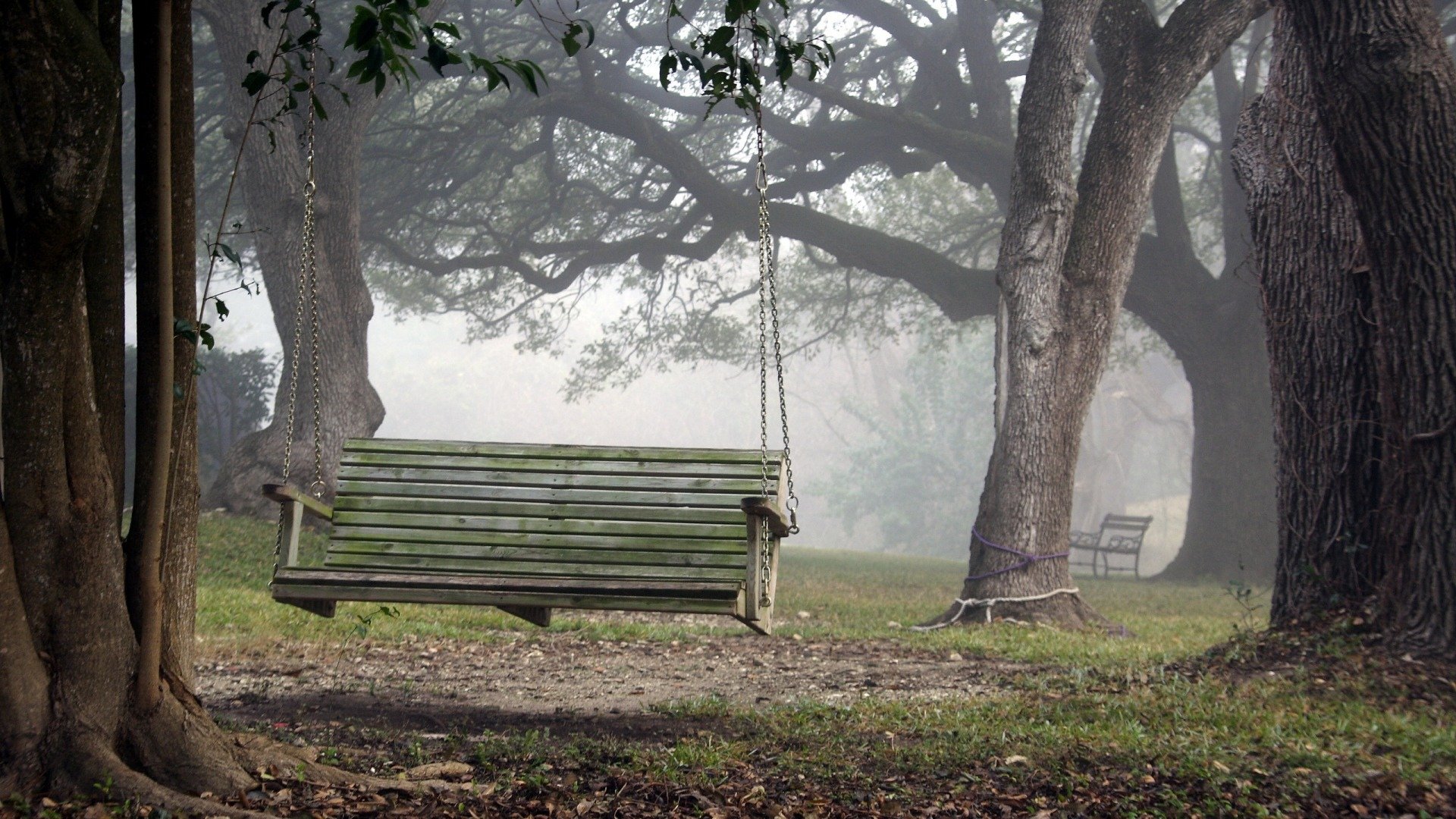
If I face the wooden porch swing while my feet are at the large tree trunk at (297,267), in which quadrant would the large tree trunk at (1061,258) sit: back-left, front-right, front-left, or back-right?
front-left

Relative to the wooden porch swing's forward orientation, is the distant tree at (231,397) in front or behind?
behind

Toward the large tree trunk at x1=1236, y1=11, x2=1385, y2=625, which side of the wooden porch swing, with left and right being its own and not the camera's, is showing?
left

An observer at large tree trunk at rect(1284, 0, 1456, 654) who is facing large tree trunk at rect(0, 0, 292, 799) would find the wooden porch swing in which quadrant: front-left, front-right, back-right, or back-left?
front-right

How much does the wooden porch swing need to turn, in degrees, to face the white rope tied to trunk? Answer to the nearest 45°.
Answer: approximately 135° to its left

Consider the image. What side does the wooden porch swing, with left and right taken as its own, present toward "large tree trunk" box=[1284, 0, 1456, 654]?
left

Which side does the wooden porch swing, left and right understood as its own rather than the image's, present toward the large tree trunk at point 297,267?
back

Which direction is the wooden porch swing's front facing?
toward the camera

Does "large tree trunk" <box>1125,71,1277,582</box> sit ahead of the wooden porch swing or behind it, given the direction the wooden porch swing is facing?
behind

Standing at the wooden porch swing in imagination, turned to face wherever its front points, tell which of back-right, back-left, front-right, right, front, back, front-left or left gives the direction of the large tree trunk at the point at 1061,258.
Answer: back-left
